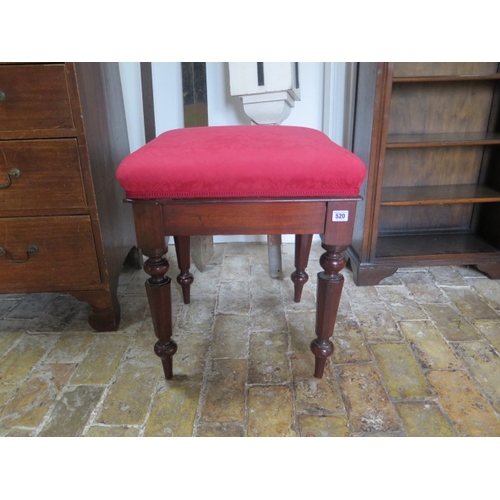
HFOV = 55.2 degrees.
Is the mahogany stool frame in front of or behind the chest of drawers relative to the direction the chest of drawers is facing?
in front

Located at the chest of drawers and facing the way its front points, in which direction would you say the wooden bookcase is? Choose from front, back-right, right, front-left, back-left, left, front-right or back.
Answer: left

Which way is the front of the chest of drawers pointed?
toward the camera

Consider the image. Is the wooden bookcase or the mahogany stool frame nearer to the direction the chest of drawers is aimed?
the mahogany stool frame
